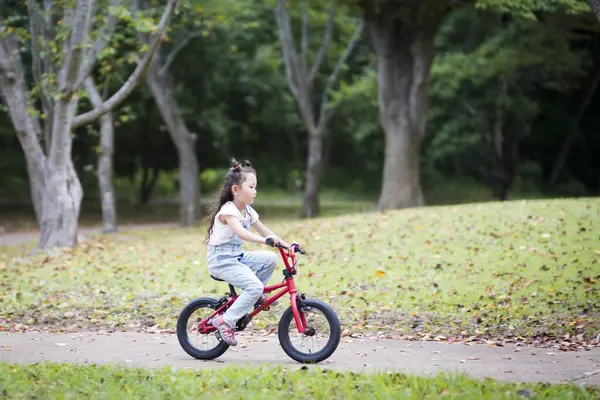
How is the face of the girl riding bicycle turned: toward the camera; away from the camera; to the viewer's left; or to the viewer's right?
to the viewer's right

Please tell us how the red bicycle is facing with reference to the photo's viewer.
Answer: facing to the right of the viewer
